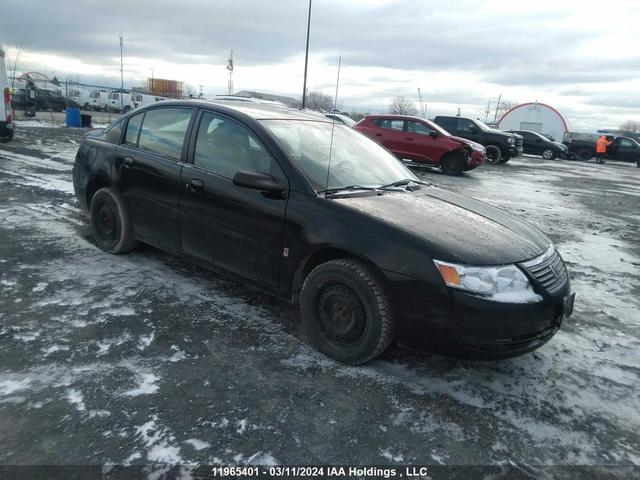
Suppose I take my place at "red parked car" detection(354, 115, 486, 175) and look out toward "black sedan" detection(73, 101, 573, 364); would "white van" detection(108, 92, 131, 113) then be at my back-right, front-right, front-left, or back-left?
back-right

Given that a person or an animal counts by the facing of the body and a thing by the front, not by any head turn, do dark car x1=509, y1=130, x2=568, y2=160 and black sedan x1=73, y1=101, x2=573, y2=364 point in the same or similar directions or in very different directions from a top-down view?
same or similar directions

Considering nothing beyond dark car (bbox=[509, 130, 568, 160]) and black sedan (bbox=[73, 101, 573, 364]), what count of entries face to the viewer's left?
0

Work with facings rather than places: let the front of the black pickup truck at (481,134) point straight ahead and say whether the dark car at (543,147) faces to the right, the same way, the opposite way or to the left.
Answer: the same way

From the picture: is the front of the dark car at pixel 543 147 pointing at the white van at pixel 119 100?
no

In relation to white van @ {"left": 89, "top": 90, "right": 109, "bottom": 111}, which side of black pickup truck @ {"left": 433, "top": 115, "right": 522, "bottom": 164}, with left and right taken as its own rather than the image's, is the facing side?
back

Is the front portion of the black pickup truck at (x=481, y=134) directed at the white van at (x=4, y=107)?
no

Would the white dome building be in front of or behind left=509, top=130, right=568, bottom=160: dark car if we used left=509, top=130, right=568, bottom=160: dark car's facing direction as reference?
behind

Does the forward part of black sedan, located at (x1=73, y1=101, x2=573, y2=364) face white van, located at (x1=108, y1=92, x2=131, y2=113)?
no

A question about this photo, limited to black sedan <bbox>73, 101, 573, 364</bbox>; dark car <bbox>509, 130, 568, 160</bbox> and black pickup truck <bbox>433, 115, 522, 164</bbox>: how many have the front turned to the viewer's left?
0

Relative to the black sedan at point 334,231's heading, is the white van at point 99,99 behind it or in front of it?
behind

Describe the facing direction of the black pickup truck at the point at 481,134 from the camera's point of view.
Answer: facing the viewer and to the right of the viewer

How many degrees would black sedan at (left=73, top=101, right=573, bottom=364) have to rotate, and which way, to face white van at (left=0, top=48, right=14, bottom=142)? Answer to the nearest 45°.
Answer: approximately 180°
